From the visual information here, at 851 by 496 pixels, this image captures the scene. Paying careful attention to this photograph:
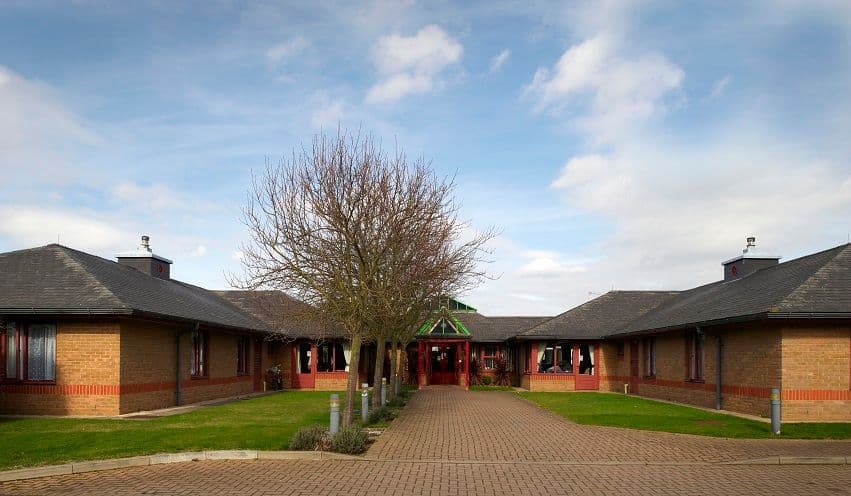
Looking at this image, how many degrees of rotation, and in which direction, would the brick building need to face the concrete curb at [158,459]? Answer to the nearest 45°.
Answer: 0° — it already faces it

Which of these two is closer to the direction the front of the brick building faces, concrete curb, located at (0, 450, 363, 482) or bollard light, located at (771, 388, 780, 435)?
the concrete curb

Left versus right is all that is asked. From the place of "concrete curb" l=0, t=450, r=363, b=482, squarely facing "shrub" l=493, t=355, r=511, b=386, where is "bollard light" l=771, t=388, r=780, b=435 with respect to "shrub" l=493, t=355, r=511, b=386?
right

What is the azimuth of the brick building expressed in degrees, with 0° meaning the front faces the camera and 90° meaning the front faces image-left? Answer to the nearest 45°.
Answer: approximately 0°

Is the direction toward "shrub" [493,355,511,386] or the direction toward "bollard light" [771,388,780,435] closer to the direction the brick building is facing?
the bollard light

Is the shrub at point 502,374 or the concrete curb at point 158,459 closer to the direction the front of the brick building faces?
the concrete curb

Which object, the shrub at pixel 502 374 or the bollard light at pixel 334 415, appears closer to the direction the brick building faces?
the bollard light

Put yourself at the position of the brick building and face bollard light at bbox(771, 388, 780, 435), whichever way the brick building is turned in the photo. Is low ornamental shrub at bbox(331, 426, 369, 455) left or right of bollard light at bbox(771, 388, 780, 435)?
right
